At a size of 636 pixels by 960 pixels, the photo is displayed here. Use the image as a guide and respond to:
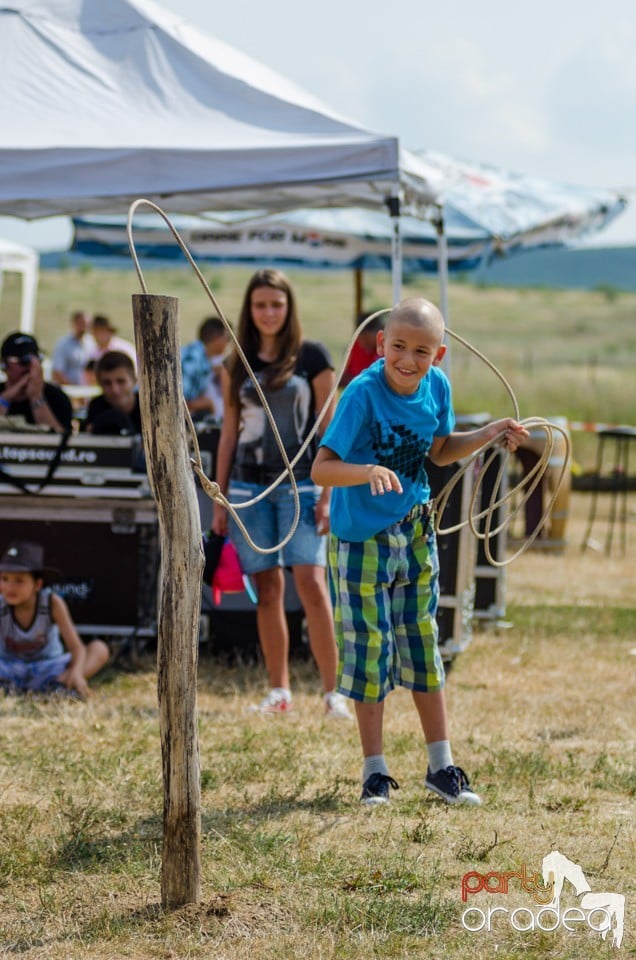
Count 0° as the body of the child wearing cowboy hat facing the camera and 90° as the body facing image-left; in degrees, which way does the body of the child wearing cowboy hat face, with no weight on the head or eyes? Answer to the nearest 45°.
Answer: approximately 0°

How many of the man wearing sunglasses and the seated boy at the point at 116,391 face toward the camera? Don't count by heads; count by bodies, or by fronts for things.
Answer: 2

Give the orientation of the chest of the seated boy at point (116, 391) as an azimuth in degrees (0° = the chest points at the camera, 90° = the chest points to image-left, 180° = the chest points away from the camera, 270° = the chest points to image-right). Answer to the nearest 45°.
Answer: approximately 0°
